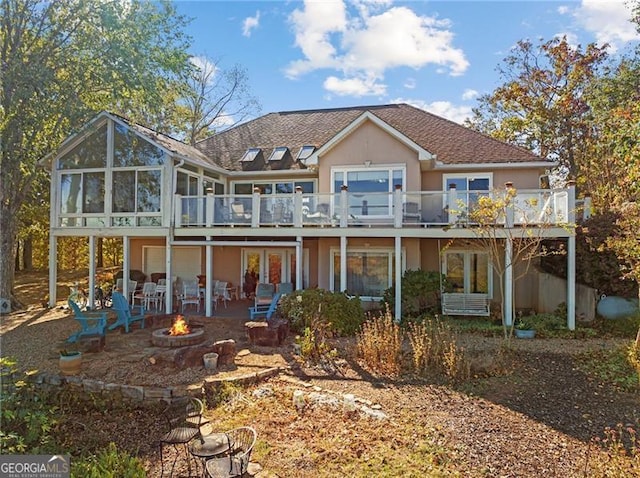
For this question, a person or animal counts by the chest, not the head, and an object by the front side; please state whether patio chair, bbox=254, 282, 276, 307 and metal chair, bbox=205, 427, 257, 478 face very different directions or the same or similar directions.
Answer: same or similar directions

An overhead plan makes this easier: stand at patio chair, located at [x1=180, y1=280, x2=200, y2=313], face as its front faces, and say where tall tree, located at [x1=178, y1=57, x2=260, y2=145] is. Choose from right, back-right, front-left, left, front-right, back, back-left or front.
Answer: back

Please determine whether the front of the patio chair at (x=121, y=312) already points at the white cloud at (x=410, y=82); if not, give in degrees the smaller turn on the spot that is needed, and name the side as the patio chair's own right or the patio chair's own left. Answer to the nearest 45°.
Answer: approximately 45° to the patio chair's own left

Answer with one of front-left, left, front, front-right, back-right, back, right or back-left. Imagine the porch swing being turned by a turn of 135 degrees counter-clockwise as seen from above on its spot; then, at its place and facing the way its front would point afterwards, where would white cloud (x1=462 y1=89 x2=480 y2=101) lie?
front-left

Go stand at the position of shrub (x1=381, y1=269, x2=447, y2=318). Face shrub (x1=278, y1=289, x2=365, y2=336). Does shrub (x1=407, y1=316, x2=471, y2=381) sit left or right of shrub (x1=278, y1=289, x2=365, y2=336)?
left

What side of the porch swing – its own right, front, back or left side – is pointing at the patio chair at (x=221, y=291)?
right

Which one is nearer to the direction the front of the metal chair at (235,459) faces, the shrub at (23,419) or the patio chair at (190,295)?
the shrub

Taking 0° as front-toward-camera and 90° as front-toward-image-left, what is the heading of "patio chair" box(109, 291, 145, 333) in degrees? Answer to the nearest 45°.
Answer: approximately 315°

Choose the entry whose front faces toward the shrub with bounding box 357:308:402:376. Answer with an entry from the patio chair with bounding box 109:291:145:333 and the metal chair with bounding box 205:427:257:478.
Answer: the patio chair

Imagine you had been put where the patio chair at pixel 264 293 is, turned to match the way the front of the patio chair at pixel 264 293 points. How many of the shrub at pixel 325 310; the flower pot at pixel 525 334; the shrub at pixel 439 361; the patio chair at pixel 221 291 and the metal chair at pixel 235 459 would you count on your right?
1

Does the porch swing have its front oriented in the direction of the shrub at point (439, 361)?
yes

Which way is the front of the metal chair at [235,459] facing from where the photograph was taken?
facing the viewer and to the left of the viewer

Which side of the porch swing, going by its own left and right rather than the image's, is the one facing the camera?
front

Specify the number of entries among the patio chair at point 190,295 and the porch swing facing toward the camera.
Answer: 2
